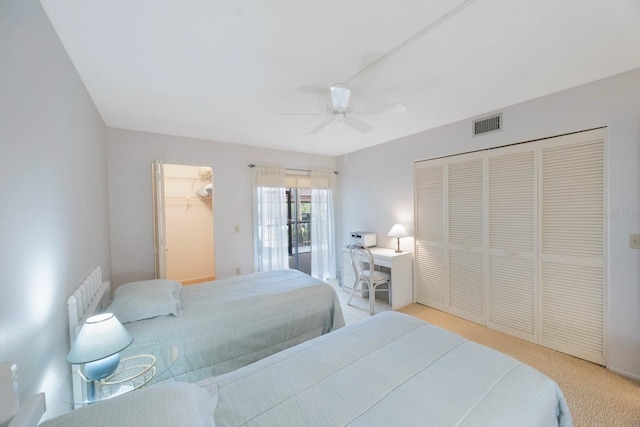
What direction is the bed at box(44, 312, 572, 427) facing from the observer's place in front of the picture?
facing away from the viewer and to the right of the viewer

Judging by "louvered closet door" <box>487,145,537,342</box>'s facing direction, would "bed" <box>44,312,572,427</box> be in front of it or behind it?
in front

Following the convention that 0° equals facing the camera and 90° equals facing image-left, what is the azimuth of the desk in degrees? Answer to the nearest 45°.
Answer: approximately 45°

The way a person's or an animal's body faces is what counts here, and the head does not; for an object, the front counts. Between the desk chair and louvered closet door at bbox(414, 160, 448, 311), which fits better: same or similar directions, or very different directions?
very different directions

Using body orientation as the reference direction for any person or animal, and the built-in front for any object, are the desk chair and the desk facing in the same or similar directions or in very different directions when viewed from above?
very different directions

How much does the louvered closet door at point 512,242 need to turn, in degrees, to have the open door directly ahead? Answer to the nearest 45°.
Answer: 0° — it already faces it

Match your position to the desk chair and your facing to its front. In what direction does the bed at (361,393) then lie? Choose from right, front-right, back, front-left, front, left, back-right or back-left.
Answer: back-right

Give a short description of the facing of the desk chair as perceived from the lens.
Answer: facing away from the viewer and to the right of the viewer

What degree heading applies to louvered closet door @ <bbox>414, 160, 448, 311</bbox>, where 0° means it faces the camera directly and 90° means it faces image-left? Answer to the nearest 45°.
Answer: approximately 45°
